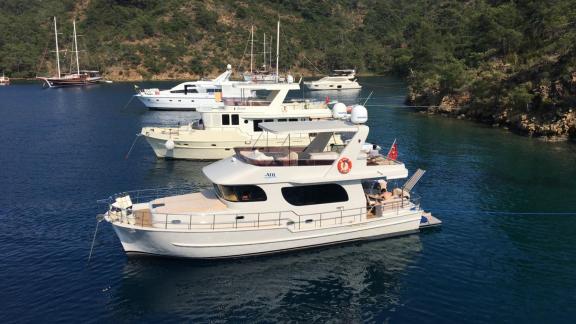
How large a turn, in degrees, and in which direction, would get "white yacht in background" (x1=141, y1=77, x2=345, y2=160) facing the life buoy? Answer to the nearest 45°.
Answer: approximately 90° to its left

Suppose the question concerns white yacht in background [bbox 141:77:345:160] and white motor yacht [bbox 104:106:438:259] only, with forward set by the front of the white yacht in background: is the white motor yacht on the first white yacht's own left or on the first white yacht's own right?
on the first white yacht's own left

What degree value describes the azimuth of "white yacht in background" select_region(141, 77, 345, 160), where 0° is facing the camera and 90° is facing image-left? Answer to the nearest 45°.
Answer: approximately 90°
